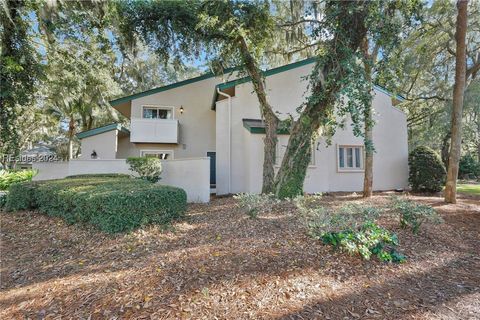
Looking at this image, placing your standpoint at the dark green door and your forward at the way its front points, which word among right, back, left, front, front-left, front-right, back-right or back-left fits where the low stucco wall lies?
right

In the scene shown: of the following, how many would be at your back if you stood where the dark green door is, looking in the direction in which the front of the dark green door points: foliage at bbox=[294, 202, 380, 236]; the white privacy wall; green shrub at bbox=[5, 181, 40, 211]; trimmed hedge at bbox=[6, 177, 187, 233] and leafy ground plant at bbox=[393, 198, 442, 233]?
0

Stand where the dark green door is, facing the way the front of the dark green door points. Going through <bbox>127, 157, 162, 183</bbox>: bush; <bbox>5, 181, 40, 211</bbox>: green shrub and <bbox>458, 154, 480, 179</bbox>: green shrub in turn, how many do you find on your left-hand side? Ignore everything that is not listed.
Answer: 1

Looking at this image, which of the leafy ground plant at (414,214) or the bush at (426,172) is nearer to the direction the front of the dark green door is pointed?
the leafy ground plant

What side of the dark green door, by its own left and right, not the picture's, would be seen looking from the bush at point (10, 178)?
right

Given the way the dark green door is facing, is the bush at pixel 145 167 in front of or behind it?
in front

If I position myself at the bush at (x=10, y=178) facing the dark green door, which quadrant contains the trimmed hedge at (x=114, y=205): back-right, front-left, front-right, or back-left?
front-right

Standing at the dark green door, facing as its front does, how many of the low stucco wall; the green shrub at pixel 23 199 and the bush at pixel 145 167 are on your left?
0

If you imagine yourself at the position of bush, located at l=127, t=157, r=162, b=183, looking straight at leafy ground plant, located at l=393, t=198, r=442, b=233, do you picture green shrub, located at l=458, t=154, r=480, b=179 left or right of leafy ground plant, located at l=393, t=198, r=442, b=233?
left

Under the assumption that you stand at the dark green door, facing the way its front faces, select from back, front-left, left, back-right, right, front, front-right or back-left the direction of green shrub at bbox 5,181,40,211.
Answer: front-right

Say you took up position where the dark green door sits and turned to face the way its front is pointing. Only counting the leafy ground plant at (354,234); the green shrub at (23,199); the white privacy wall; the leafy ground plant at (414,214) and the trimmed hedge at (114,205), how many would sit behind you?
0

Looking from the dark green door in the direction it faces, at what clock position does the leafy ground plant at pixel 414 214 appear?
The leafy ground plant is roughly at 11 o'clock from the dark green door.

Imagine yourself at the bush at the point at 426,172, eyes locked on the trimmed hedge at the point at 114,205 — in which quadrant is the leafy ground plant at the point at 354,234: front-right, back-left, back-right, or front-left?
front-left

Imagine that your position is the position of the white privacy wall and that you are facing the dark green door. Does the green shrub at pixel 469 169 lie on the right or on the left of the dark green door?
right

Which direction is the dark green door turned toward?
toward the camera

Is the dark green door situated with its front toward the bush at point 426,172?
no

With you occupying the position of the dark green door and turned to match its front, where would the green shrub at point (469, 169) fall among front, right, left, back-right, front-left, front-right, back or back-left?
left

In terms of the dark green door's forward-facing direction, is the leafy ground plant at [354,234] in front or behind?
in front

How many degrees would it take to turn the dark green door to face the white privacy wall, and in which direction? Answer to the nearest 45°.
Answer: approximately 45° to its right

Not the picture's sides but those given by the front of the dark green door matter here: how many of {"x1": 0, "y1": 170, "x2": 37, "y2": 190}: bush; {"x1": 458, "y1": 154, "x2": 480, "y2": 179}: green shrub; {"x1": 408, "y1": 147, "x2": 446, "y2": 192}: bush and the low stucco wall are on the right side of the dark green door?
2

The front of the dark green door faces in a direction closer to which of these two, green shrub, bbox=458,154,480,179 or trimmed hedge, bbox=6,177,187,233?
the trimmed hedge
